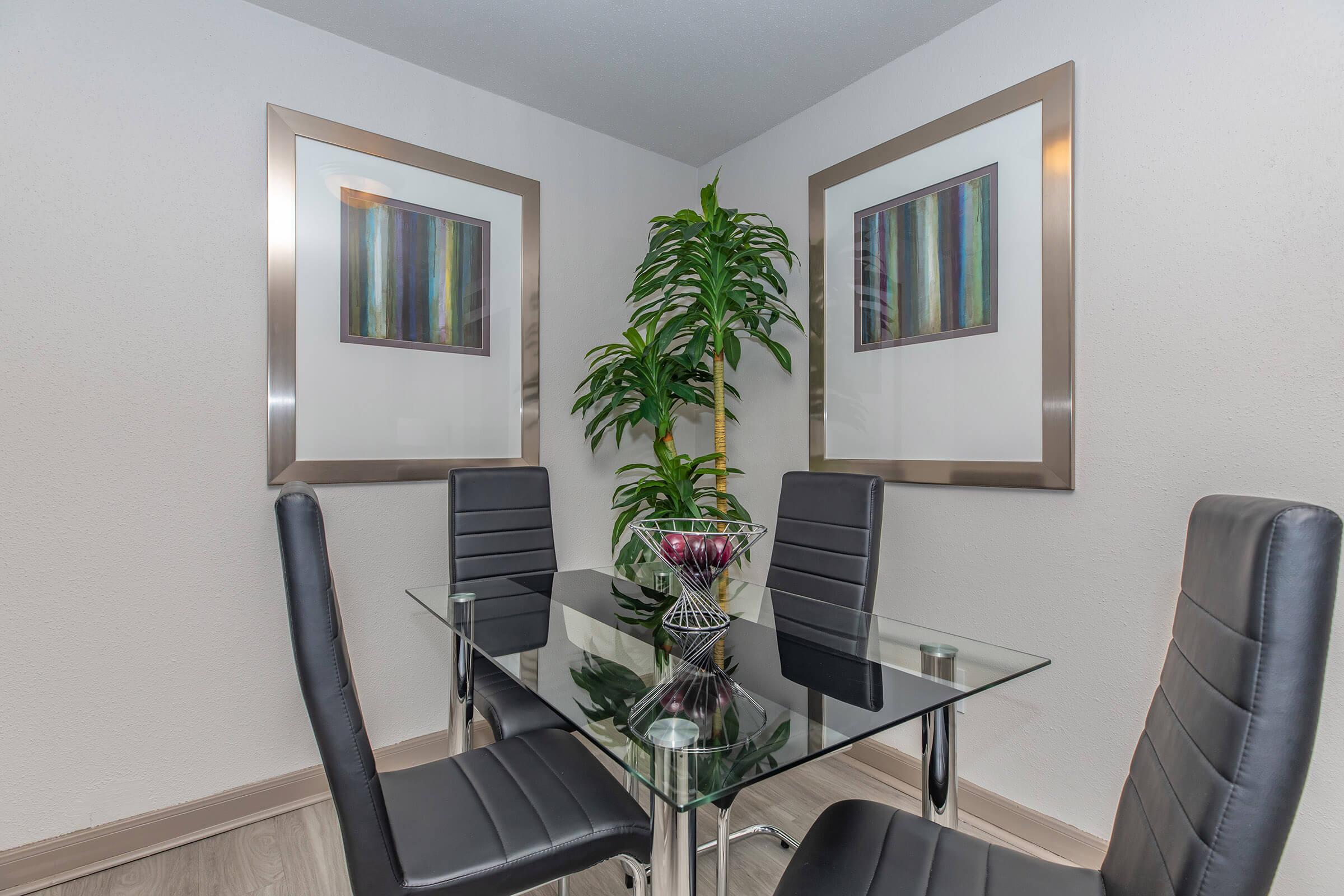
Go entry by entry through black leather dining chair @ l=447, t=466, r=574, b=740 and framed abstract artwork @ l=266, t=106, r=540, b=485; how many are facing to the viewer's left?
0

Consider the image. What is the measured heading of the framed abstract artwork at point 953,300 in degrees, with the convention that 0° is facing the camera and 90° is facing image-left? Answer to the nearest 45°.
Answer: approximately 45°

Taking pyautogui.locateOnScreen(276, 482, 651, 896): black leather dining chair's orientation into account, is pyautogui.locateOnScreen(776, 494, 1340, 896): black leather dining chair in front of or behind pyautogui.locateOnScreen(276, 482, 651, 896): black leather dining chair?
in front

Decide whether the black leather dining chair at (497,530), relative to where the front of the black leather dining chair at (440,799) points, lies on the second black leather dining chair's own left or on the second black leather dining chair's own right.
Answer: on the second black leather dining chair's own left

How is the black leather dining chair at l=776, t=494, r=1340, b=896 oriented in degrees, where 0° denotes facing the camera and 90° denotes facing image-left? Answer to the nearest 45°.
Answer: approximately 90°

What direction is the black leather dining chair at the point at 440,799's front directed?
to the viewer's right

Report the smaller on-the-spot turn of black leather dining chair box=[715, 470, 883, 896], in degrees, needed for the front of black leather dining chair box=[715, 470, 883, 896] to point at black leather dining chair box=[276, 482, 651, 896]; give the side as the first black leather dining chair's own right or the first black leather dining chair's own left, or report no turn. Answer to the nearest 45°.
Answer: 0° — it already faces it

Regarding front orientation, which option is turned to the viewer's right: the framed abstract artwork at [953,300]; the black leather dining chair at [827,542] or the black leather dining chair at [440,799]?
the black leather dining chair at [440,799]

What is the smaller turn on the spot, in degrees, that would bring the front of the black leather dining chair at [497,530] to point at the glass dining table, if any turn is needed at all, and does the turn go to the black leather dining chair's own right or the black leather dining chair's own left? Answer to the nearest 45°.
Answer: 0° — it already faces it

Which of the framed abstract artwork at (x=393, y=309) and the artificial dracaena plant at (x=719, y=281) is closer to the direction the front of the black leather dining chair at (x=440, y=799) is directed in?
the artificial dracaena plant

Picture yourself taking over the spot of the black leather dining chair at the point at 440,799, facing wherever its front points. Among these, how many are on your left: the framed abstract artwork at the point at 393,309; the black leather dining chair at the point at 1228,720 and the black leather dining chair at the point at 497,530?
2

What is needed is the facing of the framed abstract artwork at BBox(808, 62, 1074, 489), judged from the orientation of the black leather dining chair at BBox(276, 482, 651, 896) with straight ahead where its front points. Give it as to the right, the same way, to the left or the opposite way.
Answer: the opposite way

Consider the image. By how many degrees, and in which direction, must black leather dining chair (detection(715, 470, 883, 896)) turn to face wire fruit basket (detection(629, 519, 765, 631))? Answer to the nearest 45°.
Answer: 0° — it already faces it

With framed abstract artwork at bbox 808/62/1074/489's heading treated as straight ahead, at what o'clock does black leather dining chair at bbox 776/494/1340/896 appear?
The black leather dining chair is roughly at 10 o'clock from the framed abstract artwork.

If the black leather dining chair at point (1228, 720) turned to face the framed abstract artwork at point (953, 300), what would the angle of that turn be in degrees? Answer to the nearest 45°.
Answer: approximately 90° to its right

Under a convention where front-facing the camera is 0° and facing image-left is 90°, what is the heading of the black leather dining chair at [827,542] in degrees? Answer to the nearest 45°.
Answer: approximately 45°
